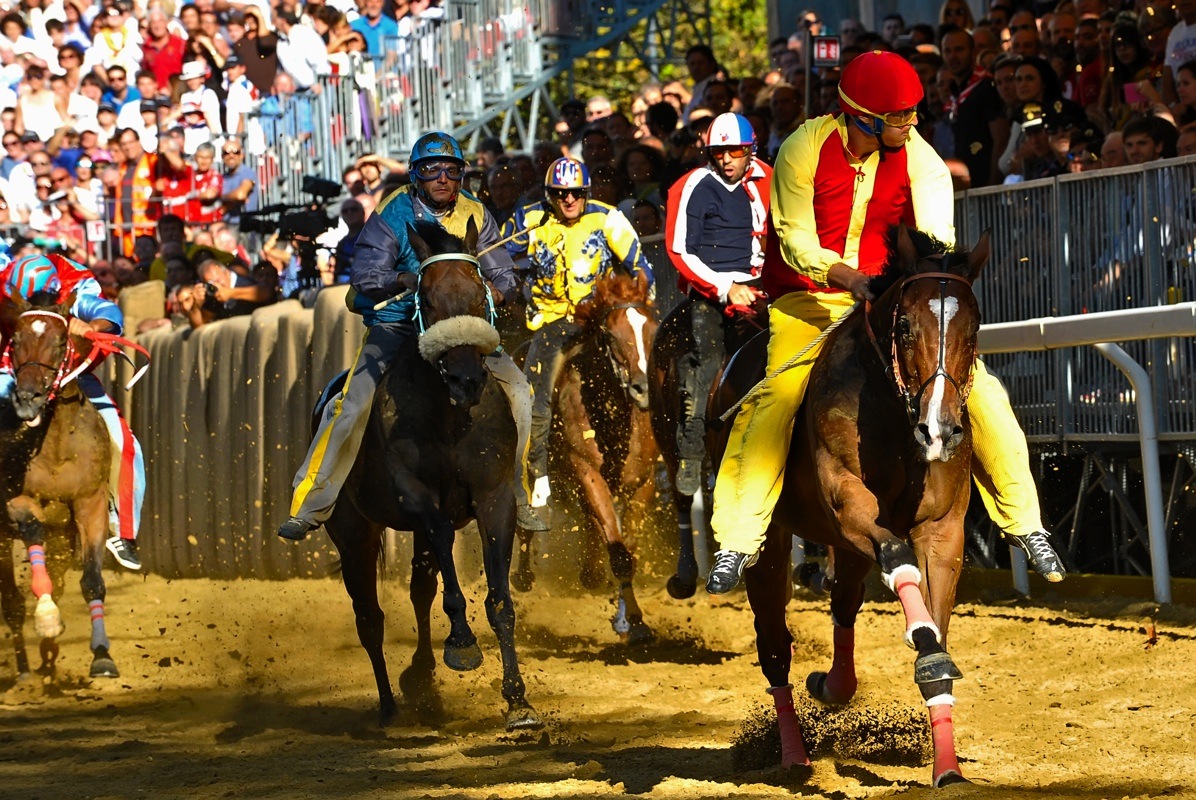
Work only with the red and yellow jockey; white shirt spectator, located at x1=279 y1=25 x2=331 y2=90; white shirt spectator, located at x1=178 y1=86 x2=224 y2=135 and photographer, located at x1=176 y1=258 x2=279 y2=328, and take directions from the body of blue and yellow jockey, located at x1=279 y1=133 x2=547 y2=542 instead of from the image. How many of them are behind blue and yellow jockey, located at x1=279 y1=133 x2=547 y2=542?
3

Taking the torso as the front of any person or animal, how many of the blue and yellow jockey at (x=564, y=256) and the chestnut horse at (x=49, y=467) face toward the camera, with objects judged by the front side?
2

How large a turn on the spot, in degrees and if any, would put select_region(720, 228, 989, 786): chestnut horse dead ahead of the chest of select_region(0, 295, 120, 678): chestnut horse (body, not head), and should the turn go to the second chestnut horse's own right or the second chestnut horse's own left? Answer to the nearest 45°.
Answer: approximately 45° to the second chestnut horse's own left

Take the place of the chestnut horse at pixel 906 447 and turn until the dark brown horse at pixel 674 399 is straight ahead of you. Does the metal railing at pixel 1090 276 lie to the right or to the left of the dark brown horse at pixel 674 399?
right

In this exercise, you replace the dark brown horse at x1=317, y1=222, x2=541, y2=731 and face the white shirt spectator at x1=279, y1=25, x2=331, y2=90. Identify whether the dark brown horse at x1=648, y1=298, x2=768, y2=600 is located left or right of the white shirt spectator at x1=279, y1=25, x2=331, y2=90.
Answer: right

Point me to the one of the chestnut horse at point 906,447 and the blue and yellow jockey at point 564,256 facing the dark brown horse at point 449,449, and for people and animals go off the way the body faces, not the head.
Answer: the blue and yellow jockey

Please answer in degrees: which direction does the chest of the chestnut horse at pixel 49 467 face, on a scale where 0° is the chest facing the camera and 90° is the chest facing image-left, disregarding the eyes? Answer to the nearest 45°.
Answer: approximately 0°
